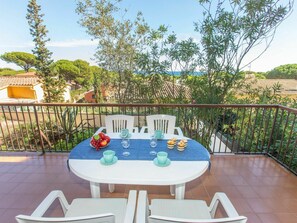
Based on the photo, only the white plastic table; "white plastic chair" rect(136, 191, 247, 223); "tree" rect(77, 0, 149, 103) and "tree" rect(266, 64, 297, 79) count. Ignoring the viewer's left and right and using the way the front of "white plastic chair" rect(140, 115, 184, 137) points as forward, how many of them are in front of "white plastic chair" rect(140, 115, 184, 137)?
2

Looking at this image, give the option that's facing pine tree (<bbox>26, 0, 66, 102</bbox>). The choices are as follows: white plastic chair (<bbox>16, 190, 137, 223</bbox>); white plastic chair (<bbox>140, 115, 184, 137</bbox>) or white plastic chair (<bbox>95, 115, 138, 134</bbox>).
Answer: white plastic chair (<bbox>16, 190, 137, 223</bbox>)

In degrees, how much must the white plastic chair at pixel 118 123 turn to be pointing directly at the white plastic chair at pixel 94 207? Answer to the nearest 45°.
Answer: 0° — it already faces it

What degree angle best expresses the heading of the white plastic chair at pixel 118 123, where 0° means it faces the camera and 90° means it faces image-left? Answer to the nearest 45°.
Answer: approximately 0°

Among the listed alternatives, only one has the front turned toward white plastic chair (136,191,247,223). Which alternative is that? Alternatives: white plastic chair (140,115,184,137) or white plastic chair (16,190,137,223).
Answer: white plastic chair (140,115,184,137)

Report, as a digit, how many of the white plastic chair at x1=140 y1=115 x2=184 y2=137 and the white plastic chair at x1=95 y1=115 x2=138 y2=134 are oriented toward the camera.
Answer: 2

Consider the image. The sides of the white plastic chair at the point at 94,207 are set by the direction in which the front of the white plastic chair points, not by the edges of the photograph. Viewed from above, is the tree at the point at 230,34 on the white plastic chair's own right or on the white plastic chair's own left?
on the white plastic chair's own right

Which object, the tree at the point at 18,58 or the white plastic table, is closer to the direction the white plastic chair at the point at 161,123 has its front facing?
the white plastic table

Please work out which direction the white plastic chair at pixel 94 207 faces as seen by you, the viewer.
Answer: facing away from the viewer

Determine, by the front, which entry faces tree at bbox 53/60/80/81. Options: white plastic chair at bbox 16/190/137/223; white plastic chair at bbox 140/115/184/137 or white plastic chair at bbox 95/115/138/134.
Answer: white plastic chair at bbox 16/190/137/223

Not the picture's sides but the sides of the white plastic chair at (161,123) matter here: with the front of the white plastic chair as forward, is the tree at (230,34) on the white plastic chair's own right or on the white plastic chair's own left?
on the white plastic chair's own left

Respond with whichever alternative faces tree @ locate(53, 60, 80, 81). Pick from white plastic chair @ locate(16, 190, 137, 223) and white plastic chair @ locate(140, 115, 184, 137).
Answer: white plastic chair @ locate(16, 190, 137, 223)

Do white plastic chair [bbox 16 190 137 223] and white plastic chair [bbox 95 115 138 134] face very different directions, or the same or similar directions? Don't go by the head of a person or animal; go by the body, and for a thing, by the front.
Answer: very different directions
